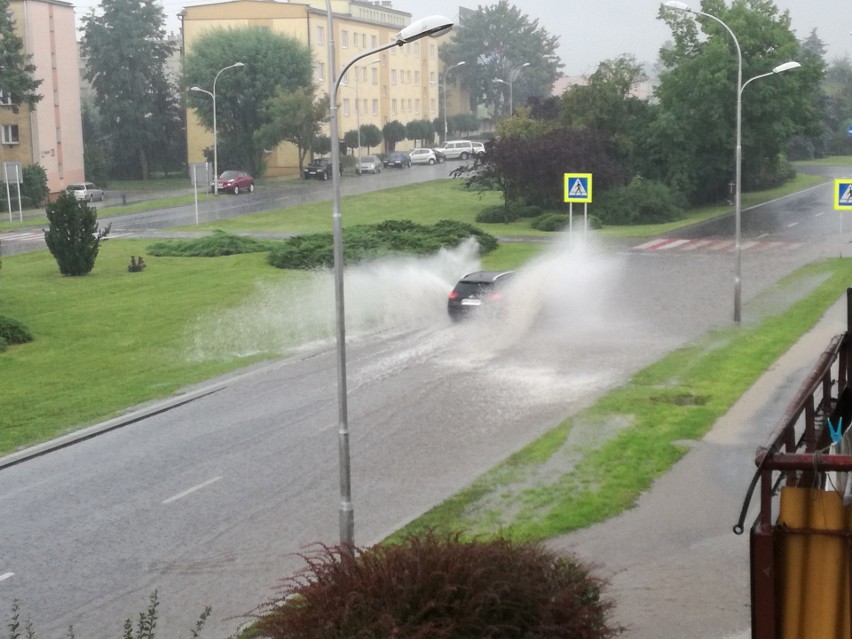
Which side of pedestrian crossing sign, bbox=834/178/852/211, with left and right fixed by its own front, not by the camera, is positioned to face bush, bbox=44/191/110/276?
right

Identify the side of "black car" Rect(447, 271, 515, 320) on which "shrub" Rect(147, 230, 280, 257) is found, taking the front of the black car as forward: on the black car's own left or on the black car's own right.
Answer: on the black car's own left

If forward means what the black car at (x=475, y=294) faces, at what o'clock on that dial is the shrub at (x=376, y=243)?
The shrub is roughly at 10 o'clock from the black car.

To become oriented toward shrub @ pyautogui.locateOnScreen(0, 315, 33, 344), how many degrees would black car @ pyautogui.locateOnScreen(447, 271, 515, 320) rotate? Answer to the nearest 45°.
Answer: approximately 135° to its left

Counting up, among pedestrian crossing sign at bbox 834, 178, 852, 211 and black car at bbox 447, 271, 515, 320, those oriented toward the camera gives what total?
1

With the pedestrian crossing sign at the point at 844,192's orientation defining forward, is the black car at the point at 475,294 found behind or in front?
in front

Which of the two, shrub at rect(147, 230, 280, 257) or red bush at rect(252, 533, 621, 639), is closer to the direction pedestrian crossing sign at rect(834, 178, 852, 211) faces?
the red bush

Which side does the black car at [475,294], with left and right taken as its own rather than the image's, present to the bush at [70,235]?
left

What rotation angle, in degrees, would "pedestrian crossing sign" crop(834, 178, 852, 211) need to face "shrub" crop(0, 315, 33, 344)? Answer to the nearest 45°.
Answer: approximately 45° to its right

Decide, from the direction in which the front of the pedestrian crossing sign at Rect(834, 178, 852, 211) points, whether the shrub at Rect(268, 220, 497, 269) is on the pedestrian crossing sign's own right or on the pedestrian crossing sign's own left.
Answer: on the pedestrian crossing sign's own right

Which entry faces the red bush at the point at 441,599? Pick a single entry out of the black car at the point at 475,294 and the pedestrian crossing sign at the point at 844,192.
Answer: the pedestrian crossing sign

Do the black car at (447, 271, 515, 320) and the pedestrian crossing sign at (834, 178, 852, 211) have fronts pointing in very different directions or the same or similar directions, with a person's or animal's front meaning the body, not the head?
very different directions

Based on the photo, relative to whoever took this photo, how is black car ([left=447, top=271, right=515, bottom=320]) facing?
facing away from the viewer and to the right of the viewer

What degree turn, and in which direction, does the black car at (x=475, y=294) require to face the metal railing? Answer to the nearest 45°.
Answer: approximately 135° to its right

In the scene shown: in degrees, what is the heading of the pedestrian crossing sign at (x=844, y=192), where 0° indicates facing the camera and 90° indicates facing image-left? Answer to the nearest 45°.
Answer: approximately 0°

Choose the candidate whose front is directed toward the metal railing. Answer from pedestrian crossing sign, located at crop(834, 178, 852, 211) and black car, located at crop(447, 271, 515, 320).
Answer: the pedestrian crossing sign

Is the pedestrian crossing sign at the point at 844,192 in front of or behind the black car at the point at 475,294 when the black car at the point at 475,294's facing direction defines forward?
in front
